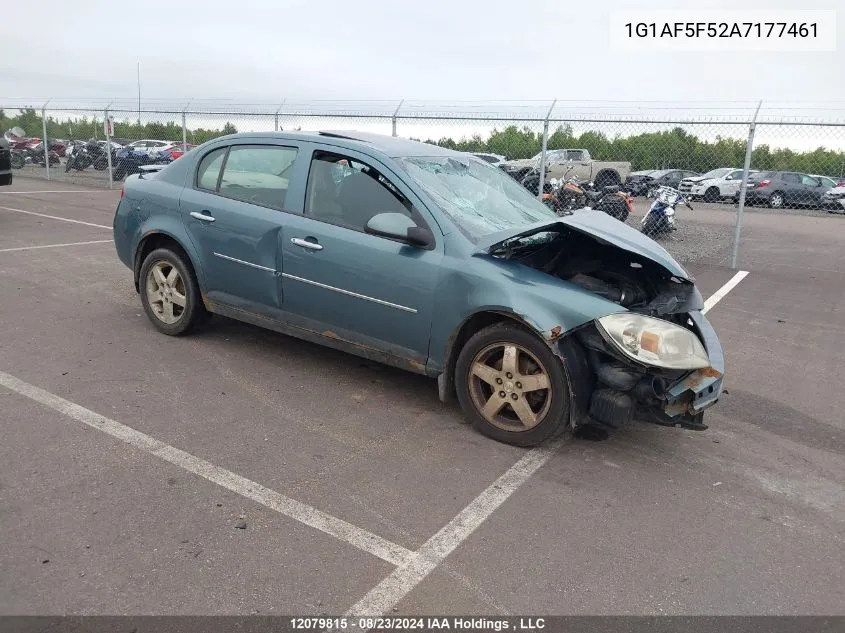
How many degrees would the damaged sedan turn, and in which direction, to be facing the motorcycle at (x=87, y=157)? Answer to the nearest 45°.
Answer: approximately 180°

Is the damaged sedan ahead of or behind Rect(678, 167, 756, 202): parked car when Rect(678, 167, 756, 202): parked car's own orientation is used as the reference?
ahead

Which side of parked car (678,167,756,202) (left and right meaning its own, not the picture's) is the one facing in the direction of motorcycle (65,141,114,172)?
front

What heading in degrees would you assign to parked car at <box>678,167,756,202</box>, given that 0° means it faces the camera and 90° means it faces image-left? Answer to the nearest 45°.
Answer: approximately 45°

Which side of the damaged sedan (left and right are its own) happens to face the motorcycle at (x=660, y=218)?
left

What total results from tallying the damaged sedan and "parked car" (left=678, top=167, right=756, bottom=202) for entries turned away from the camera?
0

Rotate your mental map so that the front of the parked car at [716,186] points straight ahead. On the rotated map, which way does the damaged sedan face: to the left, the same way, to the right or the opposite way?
to the left

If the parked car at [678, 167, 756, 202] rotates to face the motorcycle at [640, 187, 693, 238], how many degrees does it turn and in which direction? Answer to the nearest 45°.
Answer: approximately 45° to its left

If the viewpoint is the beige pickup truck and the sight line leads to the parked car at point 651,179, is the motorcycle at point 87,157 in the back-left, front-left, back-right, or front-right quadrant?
back-left

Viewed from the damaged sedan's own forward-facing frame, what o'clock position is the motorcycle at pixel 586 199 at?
The motorcycle is roughly at 8 o'clock from the damaged sedan.

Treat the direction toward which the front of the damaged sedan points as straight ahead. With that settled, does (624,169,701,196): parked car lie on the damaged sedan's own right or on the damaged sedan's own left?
on the damaged sedan's own left

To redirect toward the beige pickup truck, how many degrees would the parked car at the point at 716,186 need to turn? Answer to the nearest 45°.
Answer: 0° — it already faces it
